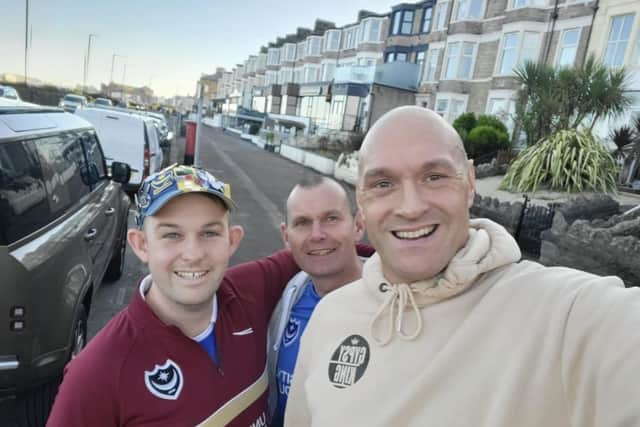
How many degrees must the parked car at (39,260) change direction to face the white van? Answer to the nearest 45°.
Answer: approximately 45° to its left

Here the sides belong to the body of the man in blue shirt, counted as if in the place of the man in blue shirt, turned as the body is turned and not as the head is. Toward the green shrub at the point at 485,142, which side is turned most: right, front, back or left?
back

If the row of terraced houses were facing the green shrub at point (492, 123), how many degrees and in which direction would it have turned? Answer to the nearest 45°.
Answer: approximately 45° to its left

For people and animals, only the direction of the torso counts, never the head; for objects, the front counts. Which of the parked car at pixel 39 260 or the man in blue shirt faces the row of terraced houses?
the parked car

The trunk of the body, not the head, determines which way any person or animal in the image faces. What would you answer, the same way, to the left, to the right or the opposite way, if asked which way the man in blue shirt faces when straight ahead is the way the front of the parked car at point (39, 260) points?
the opposite way

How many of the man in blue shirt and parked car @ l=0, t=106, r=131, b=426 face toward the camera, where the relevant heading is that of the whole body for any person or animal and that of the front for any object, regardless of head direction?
1

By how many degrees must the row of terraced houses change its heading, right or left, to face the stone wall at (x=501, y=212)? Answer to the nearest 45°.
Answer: approximately 45° to its left

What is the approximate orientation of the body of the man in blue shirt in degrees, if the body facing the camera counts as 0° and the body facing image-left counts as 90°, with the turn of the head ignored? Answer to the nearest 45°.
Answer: approximately 0°
